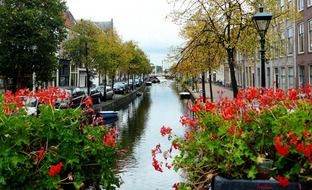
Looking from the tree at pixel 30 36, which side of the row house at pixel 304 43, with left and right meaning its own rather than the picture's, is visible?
front

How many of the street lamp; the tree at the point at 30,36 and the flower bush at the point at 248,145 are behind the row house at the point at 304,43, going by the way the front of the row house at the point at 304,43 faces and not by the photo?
0

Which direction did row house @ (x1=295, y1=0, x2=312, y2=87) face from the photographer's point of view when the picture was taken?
facing the viewer and to the left of the viewer

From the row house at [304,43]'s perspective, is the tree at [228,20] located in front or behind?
in front

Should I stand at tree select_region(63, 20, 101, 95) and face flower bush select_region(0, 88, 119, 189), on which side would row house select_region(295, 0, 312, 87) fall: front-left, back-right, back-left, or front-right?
front-left

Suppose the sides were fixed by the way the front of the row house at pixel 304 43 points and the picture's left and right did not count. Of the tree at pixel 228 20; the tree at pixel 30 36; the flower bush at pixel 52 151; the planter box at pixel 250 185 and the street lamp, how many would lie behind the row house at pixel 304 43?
0

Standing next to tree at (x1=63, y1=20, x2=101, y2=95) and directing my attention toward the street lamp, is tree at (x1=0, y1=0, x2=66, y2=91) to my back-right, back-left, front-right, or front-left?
front-right

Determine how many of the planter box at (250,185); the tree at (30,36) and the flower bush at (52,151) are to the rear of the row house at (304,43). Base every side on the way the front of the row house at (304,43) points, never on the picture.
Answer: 0

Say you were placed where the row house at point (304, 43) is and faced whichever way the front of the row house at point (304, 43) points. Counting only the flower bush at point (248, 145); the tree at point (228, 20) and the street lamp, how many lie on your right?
0

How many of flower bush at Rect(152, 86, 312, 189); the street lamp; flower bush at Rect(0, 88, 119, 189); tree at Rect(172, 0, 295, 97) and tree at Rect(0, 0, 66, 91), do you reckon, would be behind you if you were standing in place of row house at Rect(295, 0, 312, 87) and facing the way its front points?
0

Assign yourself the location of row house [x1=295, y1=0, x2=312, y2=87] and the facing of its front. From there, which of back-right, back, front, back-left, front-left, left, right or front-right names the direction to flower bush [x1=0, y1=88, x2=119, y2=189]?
front-left

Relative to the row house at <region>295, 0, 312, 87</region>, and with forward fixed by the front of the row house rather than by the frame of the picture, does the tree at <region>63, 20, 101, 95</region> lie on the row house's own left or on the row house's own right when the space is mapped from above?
on the row house's own right

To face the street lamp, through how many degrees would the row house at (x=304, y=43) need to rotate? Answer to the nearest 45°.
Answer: approximately 45° to its left
